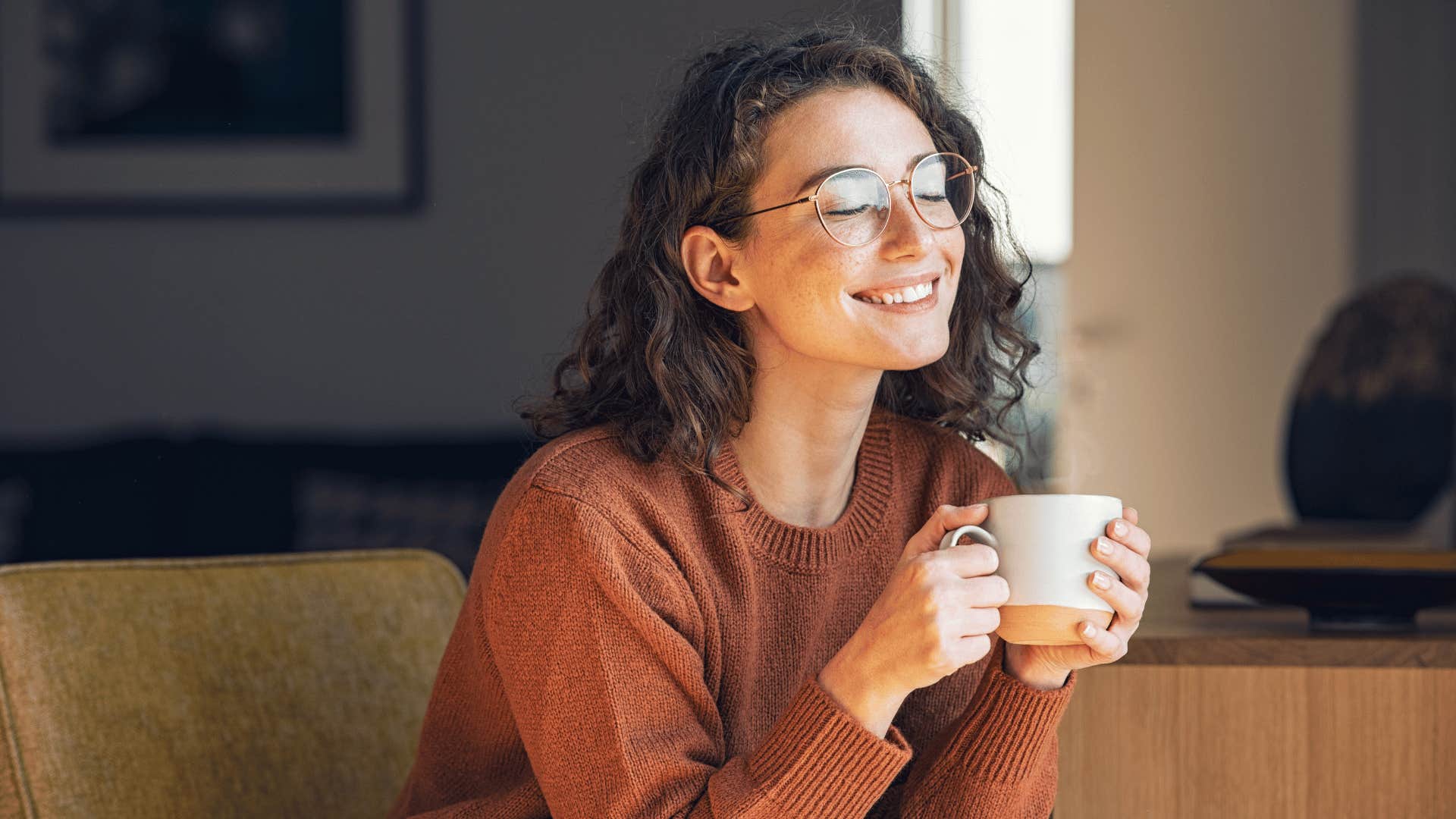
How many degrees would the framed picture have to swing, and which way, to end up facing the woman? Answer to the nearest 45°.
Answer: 0° — it already faces them

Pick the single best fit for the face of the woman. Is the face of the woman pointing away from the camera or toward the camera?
toward the camera

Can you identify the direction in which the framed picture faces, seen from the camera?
facing the viewer

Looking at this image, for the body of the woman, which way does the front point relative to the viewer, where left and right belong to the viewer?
facing the viewer and to the right of the viewer

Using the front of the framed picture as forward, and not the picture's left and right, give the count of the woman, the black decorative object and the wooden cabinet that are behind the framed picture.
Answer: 0

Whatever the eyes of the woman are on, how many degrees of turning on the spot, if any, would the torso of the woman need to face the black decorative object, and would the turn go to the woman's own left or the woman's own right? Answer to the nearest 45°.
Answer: approximately 90° to the woman's own left

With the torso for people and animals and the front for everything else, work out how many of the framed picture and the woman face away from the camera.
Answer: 0
